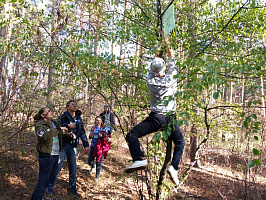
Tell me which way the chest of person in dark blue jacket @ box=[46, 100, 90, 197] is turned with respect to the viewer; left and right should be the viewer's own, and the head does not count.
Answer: facing the viewer and to the right of the viewer

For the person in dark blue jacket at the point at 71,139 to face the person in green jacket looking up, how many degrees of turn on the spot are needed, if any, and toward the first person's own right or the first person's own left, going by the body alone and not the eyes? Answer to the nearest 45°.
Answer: approximately 90° to the first person's own right

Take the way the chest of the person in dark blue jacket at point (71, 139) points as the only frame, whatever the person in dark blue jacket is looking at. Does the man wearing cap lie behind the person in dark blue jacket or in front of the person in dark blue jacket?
in front

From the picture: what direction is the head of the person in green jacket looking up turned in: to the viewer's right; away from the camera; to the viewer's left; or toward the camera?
to the viewer's right

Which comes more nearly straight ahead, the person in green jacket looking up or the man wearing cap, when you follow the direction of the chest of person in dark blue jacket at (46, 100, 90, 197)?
the man wearing cap
